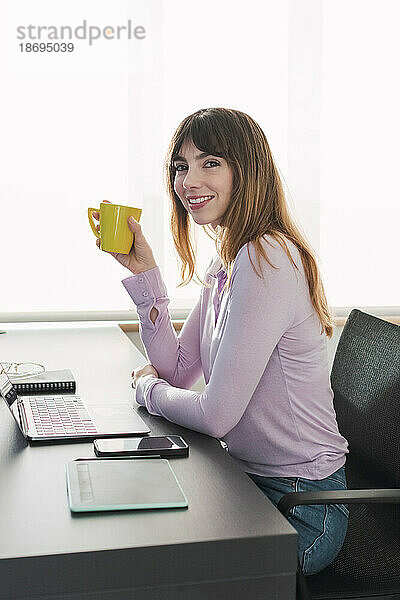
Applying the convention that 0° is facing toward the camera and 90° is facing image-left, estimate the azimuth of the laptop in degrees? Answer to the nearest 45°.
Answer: approximately 270°

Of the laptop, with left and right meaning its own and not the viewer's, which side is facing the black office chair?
front
